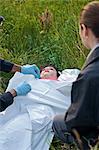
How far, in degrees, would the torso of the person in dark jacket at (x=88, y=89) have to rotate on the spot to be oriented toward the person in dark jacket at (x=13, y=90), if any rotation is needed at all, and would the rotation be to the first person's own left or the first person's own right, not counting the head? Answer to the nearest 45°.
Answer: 0° — they already face them

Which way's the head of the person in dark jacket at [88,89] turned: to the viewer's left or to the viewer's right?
to the viewer's left

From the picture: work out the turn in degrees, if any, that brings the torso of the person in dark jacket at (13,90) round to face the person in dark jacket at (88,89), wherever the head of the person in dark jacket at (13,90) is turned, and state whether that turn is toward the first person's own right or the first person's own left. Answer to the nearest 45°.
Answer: approximately 45° to the first person's own right

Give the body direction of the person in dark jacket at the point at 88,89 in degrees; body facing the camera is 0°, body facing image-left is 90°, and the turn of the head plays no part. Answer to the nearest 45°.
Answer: approximately 135°

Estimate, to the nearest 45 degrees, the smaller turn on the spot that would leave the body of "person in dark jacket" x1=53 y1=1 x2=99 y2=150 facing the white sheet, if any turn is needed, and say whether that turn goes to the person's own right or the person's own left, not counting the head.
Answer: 0° — they already face it

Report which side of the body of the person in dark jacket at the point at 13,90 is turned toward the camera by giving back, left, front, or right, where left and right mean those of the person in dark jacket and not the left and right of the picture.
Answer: right

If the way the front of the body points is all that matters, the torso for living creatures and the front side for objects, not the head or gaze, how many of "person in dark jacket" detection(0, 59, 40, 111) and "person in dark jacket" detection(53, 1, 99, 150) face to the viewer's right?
1
